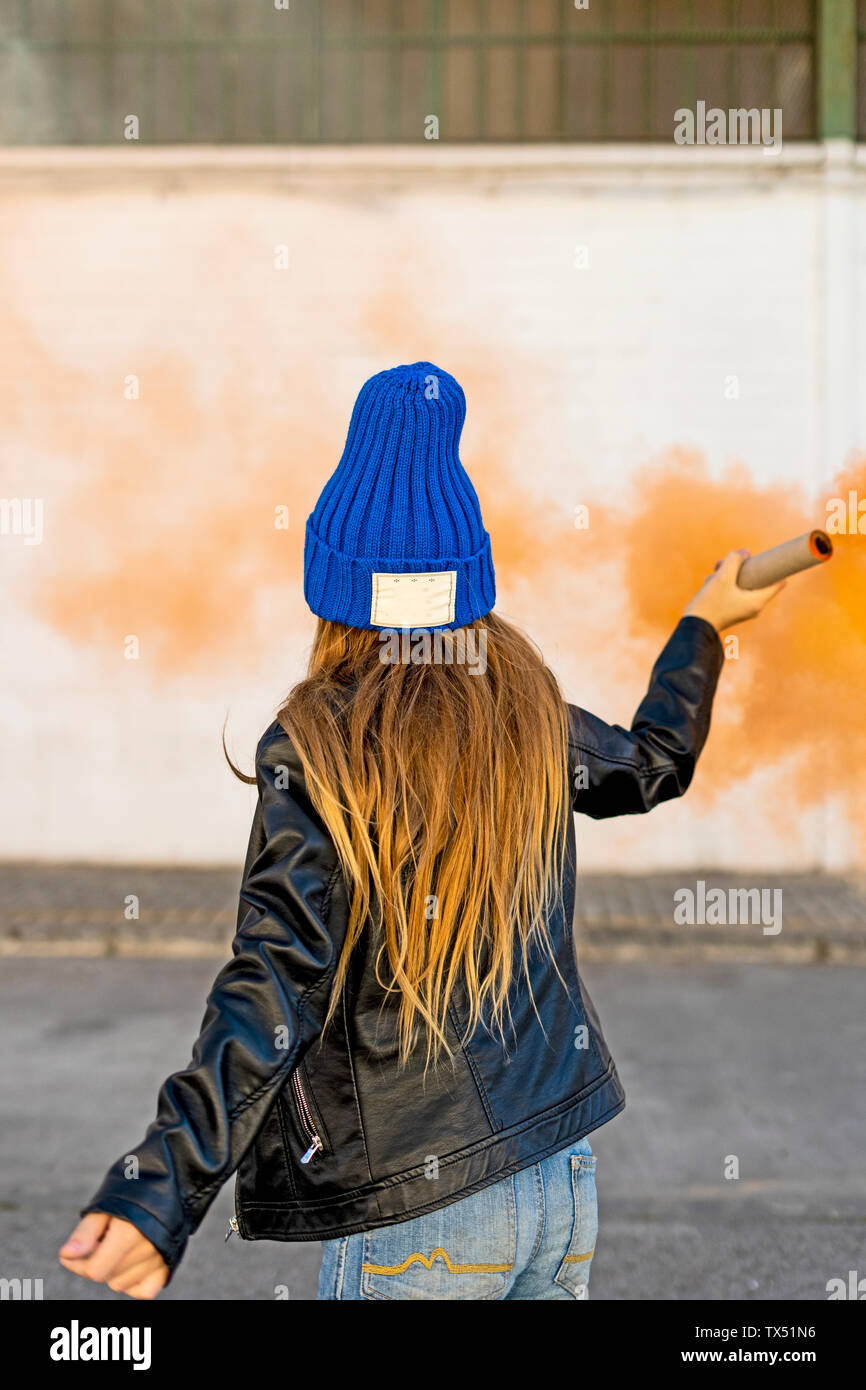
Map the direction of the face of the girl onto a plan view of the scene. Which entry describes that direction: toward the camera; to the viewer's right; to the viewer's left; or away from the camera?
away from the camera

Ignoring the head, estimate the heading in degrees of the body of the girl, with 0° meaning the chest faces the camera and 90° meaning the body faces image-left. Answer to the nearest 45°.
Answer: approximately 135°
